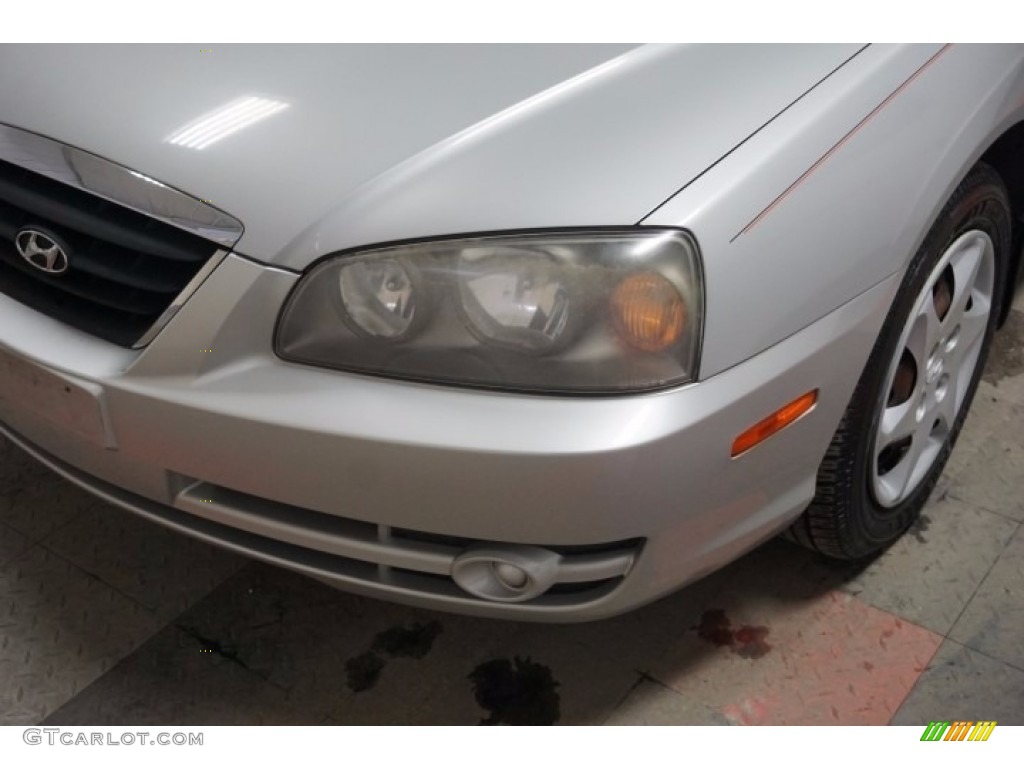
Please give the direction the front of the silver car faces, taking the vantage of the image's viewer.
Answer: facing the viewer and to the left of the viewer
